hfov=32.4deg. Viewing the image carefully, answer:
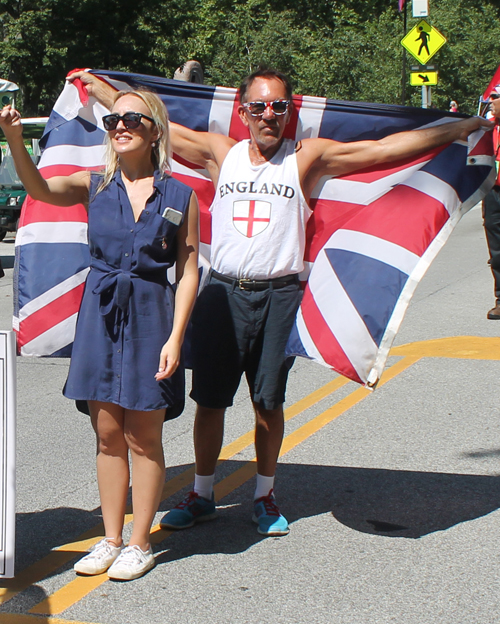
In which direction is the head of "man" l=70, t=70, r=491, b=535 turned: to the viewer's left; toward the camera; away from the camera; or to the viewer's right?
toward the camera

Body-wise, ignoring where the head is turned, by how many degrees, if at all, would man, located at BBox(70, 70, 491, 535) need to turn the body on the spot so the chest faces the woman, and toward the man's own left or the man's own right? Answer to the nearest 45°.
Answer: approximately 45° to the man's own right

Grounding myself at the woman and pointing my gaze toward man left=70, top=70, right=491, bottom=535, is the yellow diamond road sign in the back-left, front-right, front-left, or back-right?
front-left

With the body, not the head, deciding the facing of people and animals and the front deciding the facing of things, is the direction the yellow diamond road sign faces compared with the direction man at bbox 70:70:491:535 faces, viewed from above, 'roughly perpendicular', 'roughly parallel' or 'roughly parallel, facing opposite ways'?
roughly parallel

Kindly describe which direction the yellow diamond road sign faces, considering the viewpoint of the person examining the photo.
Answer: facing the viewer

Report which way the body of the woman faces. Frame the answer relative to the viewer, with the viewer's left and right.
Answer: facing the viewer and to the left of the viewer

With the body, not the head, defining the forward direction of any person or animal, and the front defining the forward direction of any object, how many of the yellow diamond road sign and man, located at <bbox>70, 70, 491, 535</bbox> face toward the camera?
2

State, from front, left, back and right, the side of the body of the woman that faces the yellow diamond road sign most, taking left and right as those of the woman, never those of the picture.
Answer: back

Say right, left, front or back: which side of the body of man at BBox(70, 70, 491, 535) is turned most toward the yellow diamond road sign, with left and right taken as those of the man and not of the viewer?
back

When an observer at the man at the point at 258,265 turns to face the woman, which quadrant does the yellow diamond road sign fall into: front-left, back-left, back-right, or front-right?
back-right

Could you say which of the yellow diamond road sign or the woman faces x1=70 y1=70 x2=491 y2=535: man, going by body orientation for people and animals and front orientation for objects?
the yellow diamond road sign

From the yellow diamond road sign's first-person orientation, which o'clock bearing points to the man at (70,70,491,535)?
The man is roughly at 12 o'clock from the yellow diamond road sign.

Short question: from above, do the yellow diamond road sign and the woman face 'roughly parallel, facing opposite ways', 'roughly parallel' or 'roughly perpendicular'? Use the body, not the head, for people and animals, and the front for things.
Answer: roughly parallel

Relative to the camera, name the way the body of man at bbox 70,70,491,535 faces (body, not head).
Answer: toward the camera
